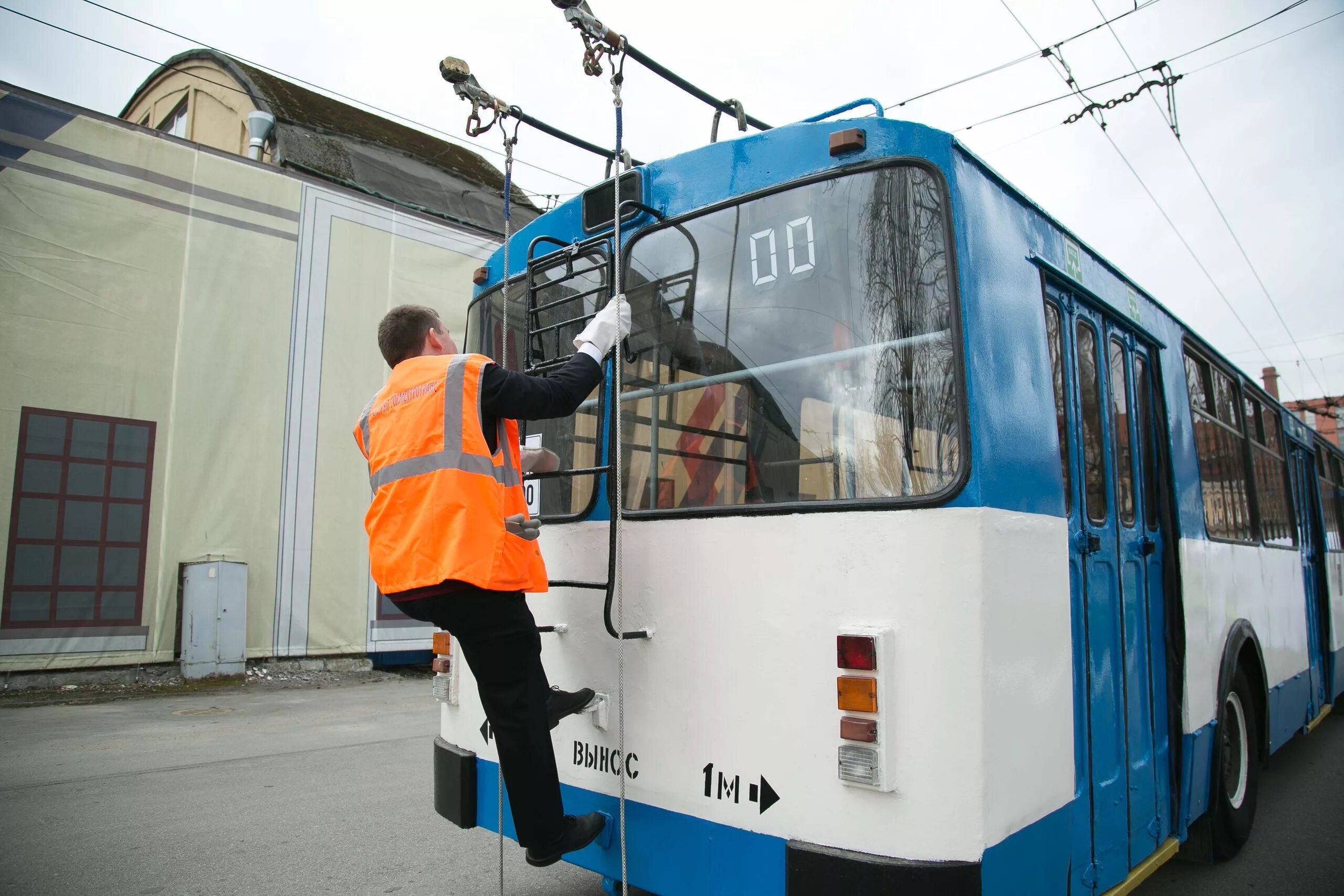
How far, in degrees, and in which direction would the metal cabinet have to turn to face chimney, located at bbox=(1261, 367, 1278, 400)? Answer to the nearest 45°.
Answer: approximately 90° to its left

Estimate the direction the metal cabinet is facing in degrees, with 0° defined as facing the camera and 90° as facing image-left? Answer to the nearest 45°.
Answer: approximately 0°

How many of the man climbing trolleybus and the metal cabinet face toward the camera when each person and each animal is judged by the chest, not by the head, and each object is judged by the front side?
1

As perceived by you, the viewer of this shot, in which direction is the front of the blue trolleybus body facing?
facing away from the viewer and to the right of the viewer

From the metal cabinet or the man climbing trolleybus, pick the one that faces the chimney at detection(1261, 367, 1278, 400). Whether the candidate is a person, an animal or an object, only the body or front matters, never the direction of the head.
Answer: the man climbing trolleybus

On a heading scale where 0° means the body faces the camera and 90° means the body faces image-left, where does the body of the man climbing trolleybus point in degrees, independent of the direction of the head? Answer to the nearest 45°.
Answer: approximately 225°
